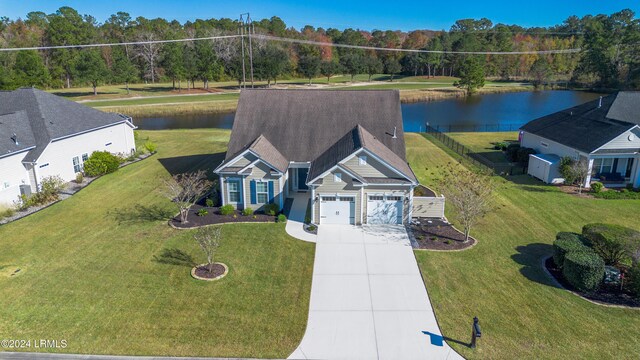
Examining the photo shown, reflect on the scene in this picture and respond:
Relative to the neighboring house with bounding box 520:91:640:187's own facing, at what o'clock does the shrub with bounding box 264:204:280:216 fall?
The shrub is roughly at 3 o'clock from the neighboring house.

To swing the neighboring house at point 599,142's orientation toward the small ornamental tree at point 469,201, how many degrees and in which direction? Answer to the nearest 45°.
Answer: approximately 45° to its right

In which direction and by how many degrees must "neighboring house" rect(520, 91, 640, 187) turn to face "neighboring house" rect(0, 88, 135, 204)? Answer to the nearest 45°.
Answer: approximately 90° to its right

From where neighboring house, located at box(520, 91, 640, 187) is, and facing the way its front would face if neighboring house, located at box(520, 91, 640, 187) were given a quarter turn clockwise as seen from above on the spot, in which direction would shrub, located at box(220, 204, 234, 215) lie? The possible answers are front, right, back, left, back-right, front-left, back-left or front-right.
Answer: front

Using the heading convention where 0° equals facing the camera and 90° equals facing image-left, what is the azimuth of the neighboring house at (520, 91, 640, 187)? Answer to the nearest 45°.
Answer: approximately 315°

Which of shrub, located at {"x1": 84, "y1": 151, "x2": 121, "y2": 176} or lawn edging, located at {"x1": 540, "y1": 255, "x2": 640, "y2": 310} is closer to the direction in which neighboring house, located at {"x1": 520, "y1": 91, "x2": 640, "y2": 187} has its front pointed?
the lawn edging

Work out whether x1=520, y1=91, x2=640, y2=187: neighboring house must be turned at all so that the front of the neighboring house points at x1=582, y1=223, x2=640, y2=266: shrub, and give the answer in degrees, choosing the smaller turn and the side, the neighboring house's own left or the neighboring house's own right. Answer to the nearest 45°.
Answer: approximately 45° to the neighboring house's own right

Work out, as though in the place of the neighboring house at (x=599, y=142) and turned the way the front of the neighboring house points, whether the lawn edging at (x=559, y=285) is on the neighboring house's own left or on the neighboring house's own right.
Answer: on the neighboring house's own right

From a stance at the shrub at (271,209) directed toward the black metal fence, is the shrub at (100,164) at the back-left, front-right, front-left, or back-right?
back-left
